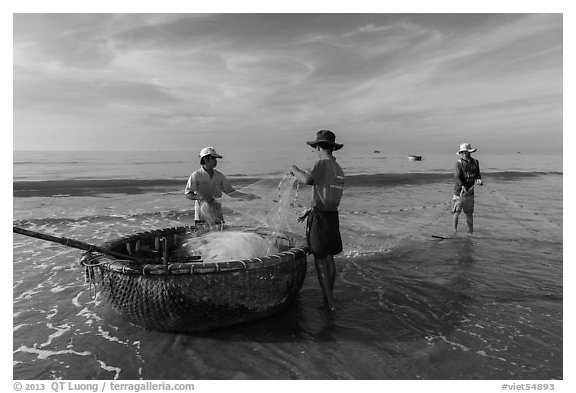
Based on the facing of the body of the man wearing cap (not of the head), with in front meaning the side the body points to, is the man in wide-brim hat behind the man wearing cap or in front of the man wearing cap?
in front

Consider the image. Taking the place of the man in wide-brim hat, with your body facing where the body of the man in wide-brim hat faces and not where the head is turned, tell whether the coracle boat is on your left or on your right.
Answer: on your left

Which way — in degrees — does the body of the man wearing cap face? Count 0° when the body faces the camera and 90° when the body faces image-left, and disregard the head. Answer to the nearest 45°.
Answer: approximately 315°

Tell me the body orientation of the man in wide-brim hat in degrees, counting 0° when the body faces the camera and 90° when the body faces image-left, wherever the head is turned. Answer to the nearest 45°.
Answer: approximately 135°

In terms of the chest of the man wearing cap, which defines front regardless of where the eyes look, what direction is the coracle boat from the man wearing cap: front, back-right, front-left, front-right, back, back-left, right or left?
front-right

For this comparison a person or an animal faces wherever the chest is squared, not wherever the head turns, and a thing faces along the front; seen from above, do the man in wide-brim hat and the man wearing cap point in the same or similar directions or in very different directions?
very different directions

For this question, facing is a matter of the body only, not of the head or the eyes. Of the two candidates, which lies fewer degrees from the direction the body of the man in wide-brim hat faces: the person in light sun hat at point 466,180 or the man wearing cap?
the man wearing cap

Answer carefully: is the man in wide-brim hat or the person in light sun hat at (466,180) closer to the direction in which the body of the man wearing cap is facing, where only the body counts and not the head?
the man in wide-brim hat

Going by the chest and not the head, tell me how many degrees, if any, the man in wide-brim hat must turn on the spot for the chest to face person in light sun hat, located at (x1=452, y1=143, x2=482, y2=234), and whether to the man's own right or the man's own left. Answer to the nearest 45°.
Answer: approximately 90° to the man's own right

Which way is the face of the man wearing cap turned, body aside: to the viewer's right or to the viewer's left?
to the viewer's right

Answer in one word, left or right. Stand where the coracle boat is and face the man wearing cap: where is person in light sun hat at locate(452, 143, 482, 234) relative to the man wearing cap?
right
